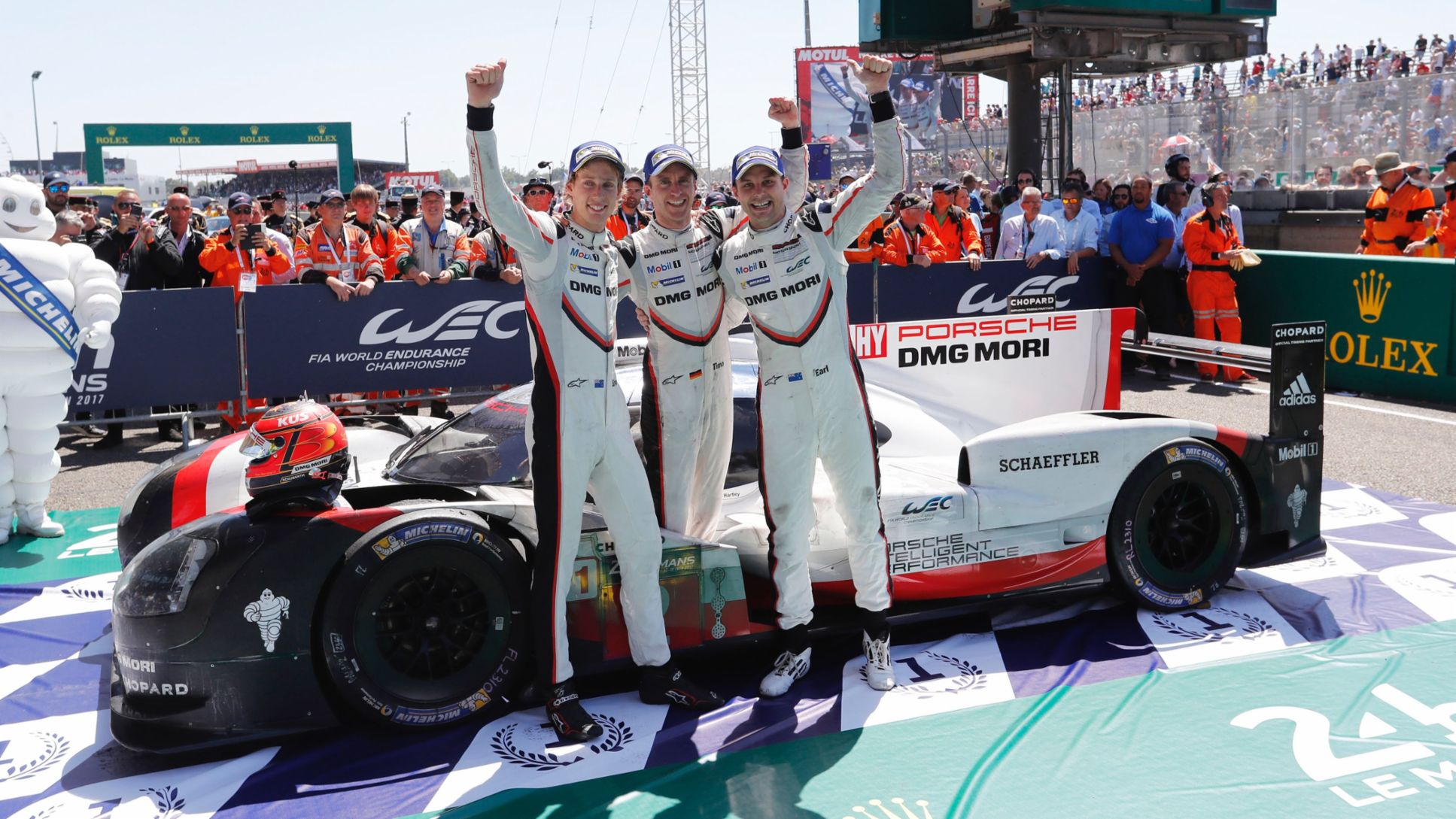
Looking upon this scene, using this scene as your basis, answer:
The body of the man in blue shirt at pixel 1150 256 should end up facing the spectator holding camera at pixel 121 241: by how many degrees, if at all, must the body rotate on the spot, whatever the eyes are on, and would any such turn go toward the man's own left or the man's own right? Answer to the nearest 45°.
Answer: approximately 45° to the man's own right

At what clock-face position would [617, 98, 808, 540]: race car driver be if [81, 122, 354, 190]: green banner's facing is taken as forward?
The race car driver is roughly at 12 o'clock from the green banner.

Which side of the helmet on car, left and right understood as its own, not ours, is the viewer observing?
left

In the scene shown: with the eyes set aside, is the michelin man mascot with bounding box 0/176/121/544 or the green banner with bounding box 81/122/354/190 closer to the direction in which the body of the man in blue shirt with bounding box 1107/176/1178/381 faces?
the michelin man mascot

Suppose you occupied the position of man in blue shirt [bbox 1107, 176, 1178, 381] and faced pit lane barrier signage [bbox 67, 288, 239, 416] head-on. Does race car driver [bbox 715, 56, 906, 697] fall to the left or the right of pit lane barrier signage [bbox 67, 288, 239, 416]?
left

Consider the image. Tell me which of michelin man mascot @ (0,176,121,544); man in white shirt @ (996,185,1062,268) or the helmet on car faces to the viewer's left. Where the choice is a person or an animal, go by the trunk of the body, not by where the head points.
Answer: the helmet on car

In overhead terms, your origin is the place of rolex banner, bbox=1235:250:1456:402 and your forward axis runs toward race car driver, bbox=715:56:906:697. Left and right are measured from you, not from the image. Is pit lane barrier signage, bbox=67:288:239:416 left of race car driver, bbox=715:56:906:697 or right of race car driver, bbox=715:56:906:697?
right

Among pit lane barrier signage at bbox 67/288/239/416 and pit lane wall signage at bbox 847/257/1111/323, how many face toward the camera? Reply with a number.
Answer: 2

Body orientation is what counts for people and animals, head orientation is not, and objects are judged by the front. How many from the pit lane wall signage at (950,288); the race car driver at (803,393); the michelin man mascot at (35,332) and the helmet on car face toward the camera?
3

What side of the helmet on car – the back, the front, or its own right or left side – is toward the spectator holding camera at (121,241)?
right

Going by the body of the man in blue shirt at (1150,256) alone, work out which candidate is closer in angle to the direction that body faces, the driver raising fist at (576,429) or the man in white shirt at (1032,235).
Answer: the driver raising fist

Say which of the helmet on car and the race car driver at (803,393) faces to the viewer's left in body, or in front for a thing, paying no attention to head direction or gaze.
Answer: the helmet on car

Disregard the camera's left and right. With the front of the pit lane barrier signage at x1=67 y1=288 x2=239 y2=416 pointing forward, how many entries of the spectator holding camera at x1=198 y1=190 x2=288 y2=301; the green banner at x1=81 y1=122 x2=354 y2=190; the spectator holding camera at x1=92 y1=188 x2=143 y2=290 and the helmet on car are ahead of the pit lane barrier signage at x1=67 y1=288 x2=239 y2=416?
1
